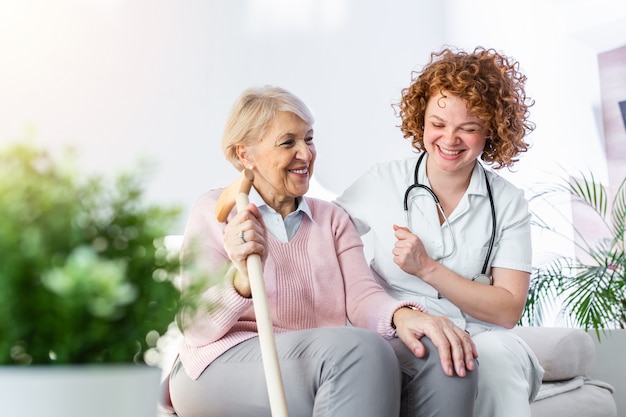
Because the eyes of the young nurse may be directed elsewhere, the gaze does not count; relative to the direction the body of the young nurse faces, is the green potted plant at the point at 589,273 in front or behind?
behind

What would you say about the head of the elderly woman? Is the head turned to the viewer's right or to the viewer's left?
to the viewer's right

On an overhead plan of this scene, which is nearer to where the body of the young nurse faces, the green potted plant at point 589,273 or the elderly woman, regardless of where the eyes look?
the elderly woman

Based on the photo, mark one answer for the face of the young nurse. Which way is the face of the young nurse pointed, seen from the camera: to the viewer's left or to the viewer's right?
to the viewer's left

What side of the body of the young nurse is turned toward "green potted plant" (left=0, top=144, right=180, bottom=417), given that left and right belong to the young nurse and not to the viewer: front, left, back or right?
front

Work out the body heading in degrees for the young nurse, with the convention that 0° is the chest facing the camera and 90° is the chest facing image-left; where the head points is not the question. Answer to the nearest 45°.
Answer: approximately 0°
